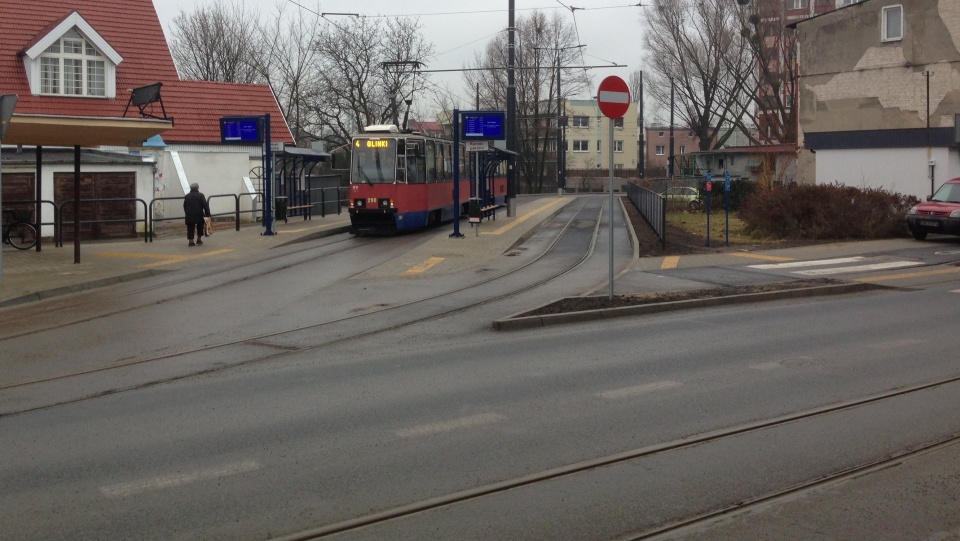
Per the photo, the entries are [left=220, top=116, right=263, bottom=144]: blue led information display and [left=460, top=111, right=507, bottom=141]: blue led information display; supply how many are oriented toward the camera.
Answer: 2

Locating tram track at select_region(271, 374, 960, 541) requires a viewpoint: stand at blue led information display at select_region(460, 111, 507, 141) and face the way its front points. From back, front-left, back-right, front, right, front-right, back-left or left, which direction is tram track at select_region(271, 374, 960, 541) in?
front

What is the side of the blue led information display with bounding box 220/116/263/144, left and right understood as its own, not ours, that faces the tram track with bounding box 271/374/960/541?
front

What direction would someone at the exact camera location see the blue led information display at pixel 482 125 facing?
facing the viewer

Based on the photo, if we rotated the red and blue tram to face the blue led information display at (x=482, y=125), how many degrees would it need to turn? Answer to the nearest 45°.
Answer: approximately 45° to its left

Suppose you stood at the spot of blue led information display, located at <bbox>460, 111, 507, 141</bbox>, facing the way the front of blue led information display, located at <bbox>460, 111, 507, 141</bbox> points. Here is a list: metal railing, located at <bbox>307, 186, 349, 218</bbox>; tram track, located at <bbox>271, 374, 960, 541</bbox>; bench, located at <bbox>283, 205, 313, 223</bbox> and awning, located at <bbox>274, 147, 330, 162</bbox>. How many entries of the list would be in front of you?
1

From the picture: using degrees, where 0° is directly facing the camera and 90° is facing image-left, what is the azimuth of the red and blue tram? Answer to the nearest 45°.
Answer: approximately 45°

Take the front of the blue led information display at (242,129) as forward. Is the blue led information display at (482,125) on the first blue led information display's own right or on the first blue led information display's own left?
on the first blue led information display's own left

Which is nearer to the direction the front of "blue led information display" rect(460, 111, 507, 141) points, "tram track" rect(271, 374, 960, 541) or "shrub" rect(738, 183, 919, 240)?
the tram track

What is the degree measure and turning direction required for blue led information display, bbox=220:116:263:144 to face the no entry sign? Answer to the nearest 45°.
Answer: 0° — it already faces it

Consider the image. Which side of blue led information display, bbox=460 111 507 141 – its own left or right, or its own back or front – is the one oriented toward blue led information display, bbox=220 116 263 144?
right

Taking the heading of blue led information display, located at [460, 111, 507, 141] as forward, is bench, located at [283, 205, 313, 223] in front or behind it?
behind

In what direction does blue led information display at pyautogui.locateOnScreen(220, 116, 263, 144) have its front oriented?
toward the camera
